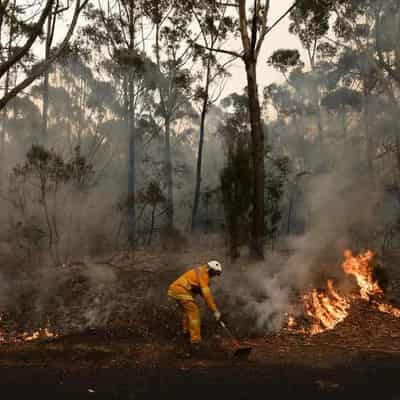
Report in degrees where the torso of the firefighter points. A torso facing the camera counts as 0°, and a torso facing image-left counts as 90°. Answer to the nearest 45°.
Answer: approximately 270°

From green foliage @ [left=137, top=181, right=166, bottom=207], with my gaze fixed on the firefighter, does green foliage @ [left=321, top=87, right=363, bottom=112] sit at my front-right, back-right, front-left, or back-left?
back-left

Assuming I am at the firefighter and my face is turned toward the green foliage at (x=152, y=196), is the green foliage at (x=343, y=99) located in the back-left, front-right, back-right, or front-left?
front-right

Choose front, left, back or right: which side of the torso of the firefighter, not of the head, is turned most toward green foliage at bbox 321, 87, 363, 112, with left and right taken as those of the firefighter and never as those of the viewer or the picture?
left

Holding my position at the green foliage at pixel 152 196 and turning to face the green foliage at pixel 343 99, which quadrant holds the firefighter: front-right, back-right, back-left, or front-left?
back-right

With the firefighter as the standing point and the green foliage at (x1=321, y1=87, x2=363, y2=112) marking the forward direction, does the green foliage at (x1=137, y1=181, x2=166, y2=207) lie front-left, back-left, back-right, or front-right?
front-left

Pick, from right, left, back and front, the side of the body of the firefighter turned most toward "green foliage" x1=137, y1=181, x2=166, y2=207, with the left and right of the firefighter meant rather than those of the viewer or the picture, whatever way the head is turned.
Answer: left

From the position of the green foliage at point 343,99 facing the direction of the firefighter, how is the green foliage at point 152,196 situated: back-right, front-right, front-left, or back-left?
front-right
